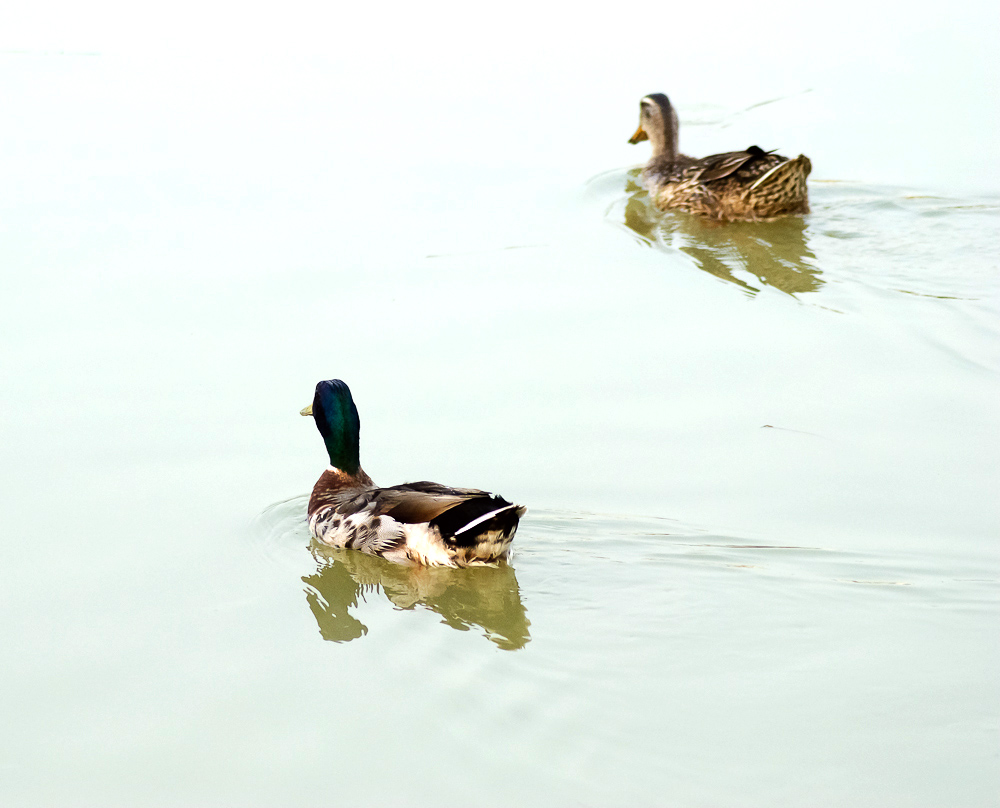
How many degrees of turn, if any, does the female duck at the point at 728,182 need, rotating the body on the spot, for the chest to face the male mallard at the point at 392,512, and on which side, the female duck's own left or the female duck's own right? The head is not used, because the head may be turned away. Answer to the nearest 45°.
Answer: approximately 90° to the female duck's own left

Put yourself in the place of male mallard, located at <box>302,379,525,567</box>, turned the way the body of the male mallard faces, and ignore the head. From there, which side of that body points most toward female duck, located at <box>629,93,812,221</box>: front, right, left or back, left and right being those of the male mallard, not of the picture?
right

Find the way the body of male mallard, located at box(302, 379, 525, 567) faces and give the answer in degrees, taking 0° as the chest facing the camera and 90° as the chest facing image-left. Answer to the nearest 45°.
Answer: approximately 135°

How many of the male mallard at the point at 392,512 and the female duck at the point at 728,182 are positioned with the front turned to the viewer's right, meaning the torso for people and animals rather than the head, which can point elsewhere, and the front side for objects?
0

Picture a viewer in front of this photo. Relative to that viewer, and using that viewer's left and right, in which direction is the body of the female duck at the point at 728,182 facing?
facing to the left of the viewer
